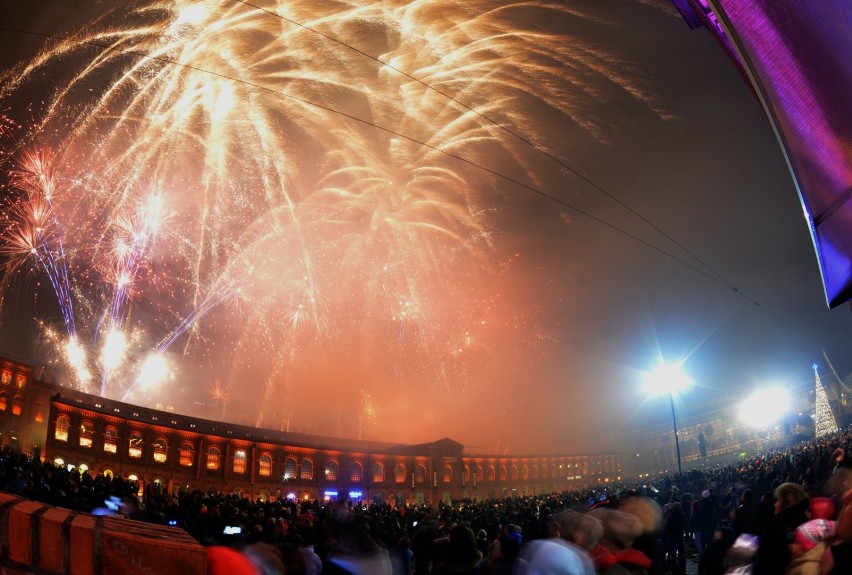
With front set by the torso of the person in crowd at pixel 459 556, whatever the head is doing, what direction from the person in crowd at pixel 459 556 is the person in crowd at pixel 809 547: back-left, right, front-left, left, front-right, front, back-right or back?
back-right

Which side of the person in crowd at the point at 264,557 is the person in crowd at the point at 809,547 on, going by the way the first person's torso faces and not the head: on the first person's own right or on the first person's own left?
on the first person's own right

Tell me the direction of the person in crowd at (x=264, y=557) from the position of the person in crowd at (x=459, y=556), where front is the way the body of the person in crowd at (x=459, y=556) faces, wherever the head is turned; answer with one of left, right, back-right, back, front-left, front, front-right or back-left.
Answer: left

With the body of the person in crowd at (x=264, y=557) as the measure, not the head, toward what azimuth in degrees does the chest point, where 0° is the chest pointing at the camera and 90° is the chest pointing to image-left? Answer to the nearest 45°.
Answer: approximately 180°

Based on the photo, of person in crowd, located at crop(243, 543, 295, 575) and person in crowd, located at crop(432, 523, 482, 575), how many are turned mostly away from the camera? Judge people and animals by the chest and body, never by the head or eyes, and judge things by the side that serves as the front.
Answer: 2

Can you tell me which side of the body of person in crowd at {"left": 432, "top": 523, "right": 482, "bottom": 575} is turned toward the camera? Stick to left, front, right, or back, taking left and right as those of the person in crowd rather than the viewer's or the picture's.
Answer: back

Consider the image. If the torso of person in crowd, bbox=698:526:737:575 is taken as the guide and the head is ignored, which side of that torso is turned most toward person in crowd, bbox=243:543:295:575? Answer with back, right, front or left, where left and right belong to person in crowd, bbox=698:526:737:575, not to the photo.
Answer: left

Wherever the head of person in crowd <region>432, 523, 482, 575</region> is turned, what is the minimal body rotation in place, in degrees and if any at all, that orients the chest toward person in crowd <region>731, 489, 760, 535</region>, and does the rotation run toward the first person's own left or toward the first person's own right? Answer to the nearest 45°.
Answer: approximately 45° to the first person's own right

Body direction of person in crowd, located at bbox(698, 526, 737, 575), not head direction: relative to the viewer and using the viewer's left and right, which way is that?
facing away from the viewer and to the left of the viewer
